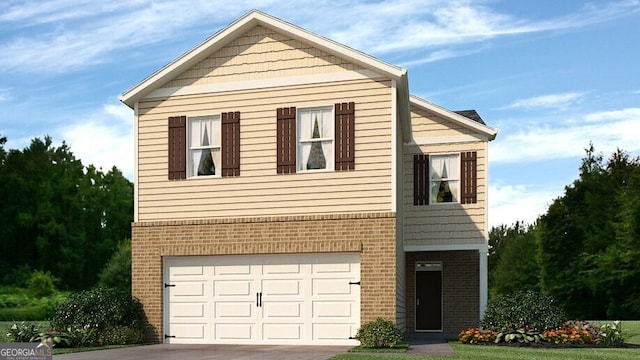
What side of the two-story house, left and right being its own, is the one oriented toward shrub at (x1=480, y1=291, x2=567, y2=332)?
left

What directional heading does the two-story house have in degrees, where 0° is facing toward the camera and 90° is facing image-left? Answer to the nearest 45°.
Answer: approximately 0°

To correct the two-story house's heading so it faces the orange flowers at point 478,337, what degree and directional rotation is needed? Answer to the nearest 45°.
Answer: approximately 90° to its left

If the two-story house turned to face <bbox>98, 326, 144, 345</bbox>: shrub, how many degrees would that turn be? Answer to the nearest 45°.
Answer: approximately 90° to its right

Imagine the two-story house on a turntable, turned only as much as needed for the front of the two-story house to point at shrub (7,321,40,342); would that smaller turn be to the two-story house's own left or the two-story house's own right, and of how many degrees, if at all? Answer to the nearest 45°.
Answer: approximately 90° to the two-story house's own right

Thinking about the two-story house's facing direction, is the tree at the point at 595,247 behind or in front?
behind

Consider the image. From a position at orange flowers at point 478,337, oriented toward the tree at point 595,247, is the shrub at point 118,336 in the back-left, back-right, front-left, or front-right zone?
back-left

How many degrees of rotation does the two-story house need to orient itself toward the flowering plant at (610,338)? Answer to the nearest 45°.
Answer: approximately 90° to its left

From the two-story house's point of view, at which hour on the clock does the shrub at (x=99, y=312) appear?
The shrub is roughly at 3 o'clock from the two-story house.
